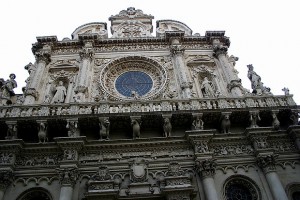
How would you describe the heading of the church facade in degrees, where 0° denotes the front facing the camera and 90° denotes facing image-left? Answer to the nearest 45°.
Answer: approximately 0°
